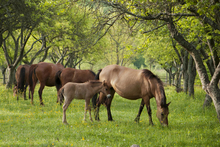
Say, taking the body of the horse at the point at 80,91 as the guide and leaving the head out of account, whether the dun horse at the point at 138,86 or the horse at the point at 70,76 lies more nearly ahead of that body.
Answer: the dun horse

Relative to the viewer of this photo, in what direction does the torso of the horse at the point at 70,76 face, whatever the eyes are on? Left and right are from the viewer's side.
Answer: facing to the right of the viewer

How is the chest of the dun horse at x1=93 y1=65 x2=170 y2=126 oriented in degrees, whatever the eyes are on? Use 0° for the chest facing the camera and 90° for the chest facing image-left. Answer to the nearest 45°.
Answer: approximately 270°

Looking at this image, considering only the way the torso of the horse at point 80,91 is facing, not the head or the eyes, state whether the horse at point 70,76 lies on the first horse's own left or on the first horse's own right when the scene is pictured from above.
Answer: on the first horse's own left

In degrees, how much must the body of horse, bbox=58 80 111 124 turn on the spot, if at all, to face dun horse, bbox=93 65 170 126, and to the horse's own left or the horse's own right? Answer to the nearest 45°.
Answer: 0° — it already faces it

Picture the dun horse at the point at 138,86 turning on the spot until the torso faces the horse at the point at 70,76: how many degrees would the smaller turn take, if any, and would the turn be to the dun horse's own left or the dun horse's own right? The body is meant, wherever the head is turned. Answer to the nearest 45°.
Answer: approximately 135° to the dun horse's own left

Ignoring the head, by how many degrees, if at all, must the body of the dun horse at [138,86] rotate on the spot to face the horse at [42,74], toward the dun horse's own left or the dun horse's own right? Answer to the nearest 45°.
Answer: approximately 135° to the dun horse's own left

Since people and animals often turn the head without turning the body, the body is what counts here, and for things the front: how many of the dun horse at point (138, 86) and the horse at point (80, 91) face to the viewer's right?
2
